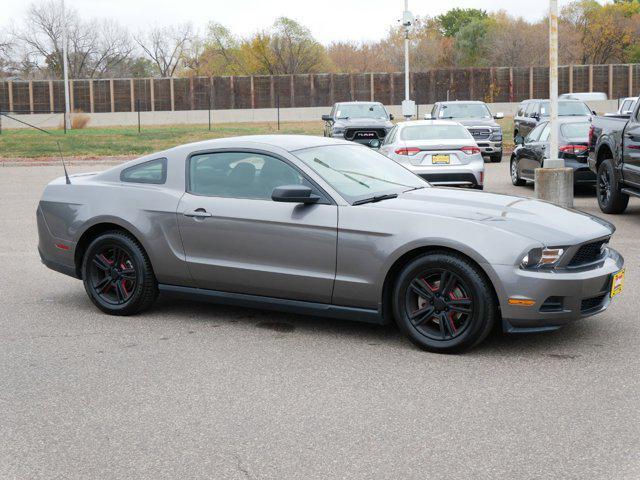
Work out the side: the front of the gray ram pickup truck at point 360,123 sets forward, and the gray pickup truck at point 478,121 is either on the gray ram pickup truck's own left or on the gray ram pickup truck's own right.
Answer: on the gray ram pickup truck's own left

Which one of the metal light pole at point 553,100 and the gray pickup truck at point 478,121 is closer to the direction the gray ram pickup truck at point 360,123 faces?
the metal light pole

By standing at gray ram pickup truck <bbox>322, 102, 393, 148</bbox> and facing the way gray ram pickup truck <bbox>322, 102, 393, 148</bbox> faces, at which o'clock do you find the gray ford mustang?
The gray ford mustang is roughly at 12 o'clock from the gray ram pickup truck.

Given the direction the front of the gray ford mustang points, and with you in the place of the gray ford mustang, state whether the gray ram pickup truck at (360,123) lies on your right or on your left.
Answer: on your left

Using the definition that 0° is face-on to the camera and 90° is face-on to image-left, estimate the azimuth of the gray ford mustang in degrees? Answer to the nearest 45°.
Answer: approximately 315°

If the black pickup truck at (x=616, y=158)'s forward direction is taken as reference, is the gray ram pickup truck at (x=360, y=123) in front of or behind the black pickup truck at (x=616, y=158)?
behind
